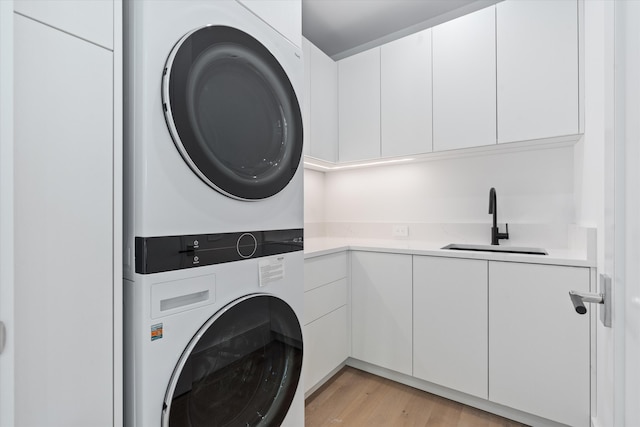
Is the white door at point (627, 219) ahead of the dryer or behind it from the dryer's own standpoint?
ahead

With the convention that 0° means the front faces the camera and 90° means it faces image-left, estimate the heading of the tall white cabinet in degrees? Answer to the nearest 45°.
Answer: approximately 315°

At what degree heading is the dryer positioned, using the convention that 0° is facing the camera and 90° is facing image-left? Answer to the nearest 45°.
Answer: approximately 315°

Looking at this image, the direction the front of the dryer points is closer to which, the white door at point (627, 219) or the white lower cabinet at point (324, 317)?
the white door

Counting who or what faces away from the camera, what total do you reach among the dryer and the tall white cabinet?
0
